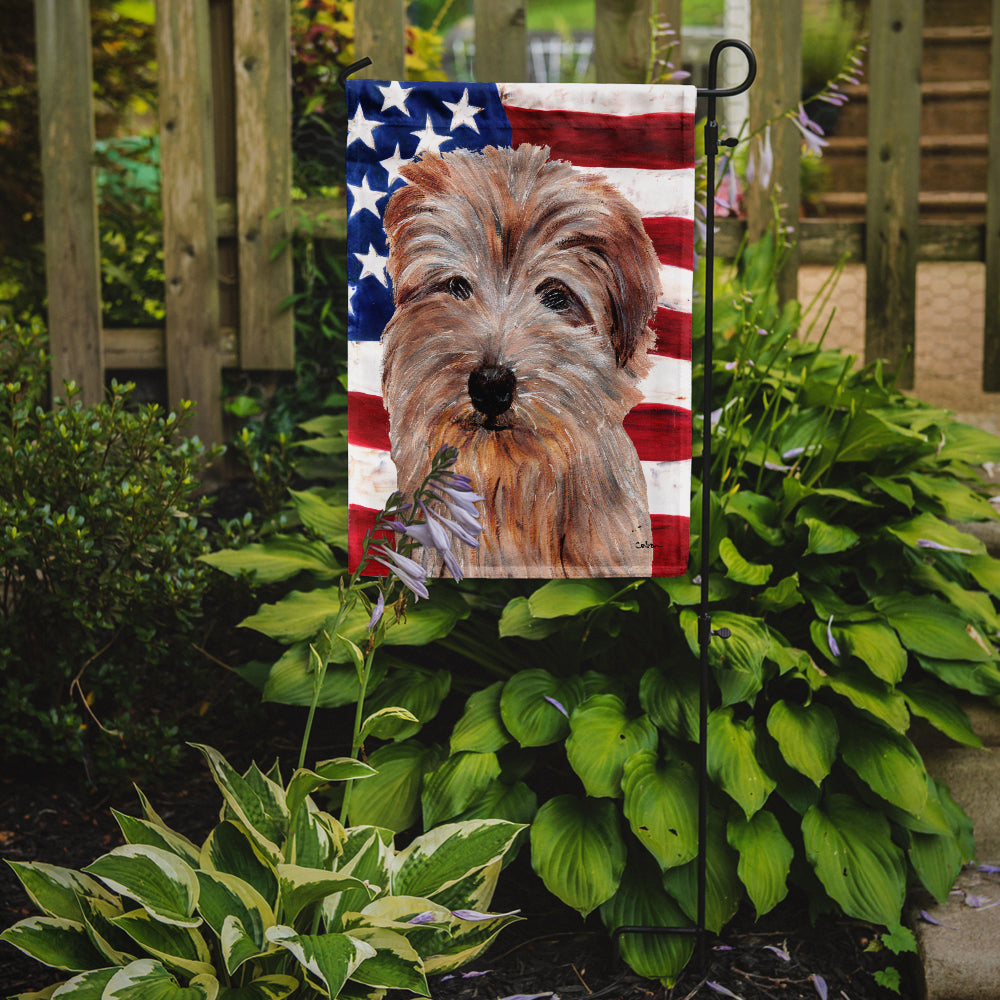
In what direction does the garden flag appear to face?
toward the camera

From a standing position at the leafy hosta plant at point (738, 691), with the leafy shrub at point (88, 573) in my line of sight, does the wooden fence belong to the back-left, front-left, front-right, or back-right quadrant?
front-right

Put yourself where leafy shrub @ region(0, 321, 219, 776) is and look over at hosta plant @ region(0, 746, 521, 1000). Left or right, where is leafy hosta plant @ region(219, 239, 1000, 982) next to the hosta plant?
left
